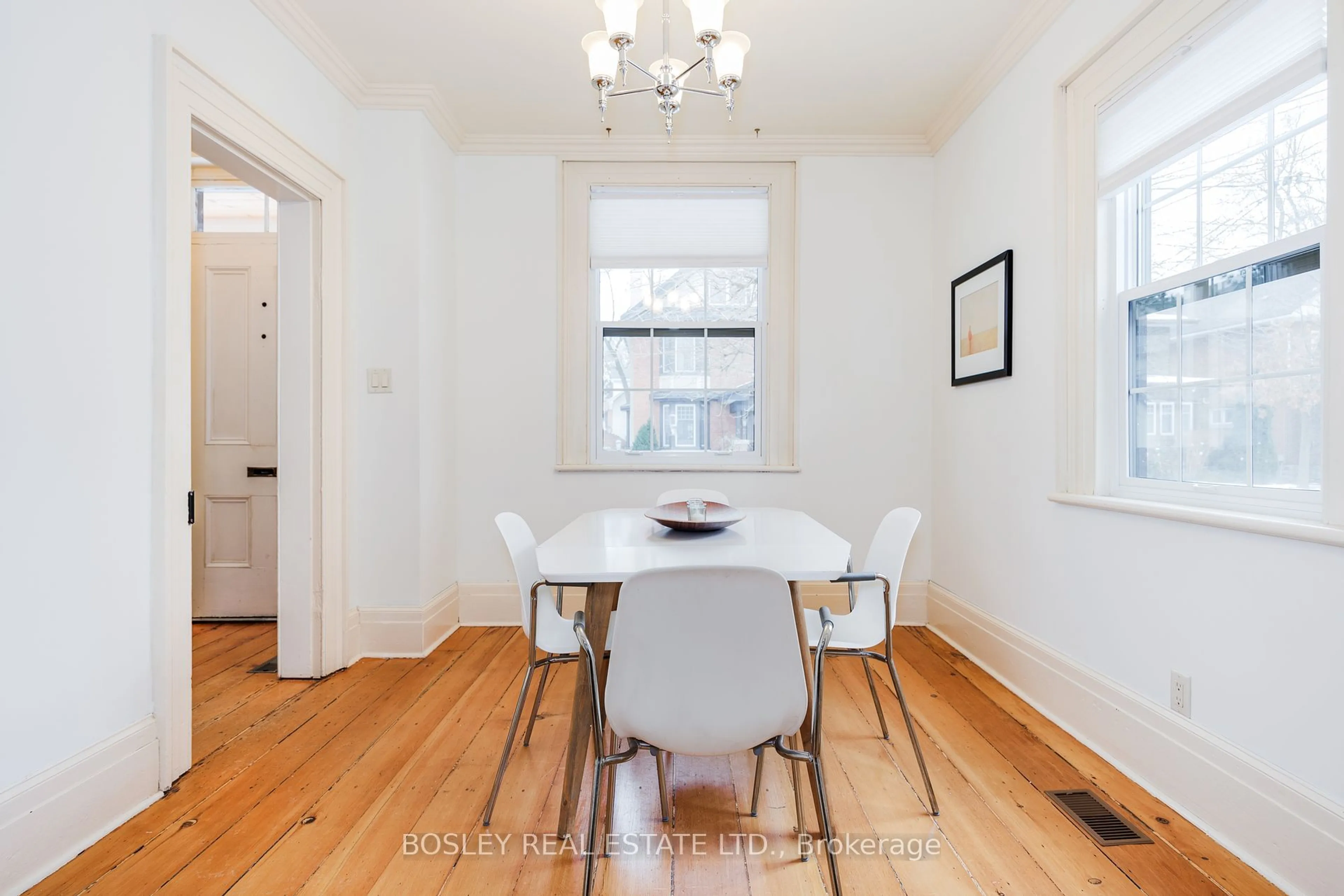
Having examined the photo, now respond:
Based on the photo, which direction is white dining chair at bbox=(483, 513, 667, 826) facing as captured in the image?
to the viewer's right

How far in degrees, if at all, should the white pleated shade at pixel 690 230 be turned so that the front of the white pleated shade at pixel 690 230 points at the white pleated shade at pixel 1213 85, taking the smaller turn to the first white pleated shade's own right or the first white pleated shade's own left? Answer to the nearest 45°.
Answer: approximately 45° to the first white pleated shade's own left

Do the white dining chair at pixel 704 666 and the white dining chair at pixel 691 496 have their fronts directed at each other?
yes

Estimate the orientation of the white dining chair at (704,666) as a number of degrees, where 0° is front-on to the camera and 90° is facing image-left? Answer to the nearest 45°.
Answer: approximately 180°

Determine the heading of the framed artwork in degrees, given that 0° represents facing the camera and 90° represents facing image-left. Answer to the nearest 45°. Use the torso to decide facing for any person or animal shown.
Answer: approximately 45°

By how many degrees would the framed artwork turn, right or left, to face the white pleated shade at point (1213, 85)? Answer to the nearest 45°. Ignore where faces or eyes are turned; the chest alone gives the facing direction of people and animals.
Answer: approximately 90° to its left

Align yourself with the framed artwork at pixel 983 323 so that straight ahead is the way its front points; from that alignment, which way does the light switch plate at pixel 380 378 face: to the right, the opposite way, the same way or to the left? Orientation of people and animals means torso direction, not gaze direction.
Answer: to the left

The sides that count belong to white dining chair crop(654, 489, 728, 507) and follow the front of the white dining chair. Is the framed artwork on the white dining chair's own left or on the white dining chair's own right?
on the white dining chair's own left

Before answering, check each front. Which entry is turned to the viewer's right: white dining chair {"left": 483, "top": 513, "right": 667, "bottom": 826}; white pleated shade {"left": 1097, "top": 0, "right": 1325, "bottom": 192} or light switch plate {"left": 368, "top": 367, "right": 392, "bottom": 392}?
the white dining chair

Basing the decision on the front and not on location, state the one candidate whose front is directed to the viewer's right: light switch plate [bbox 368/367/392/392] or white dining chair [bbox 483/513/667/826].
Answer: the white dining chair
